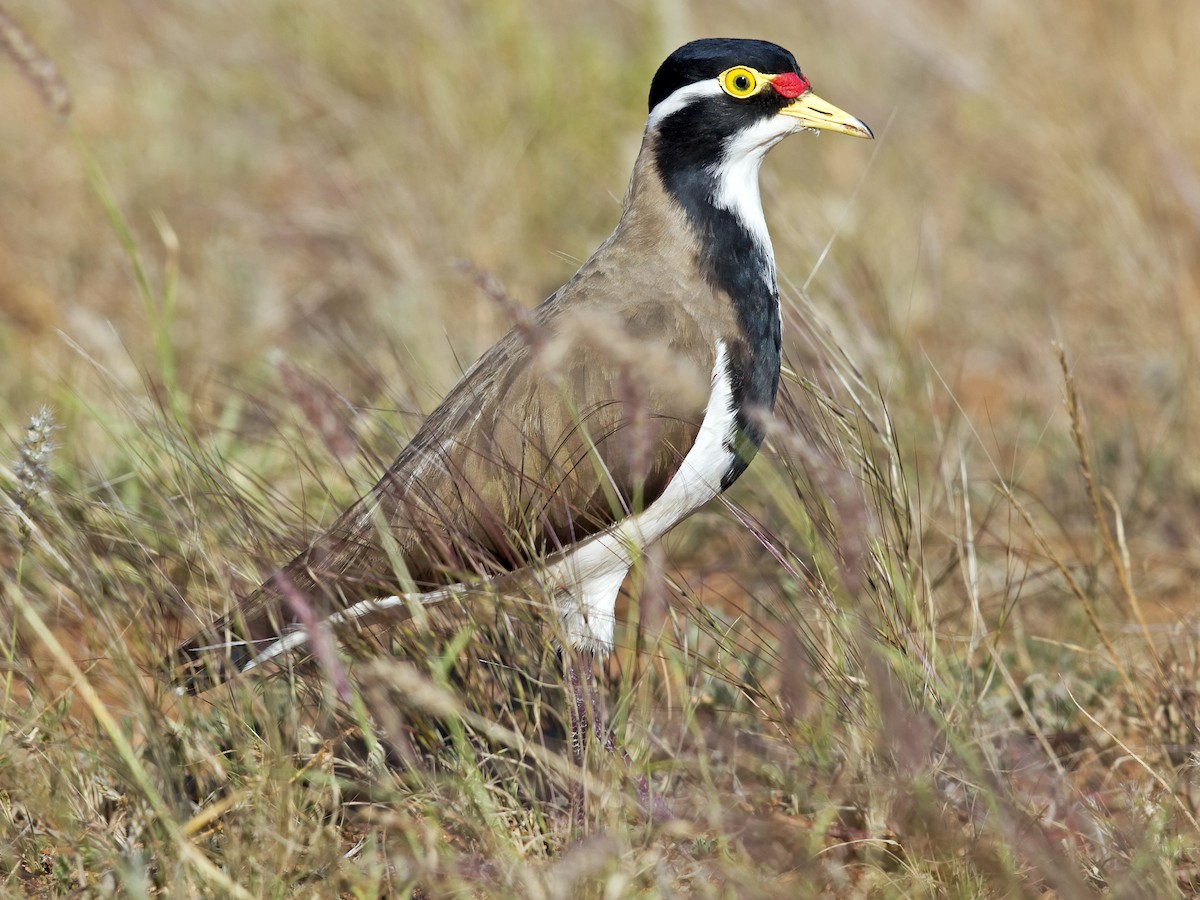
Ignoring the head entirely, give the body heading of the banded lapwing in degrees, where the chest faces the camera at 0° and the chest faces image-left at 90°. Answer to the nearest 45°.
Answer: approximately 270°
